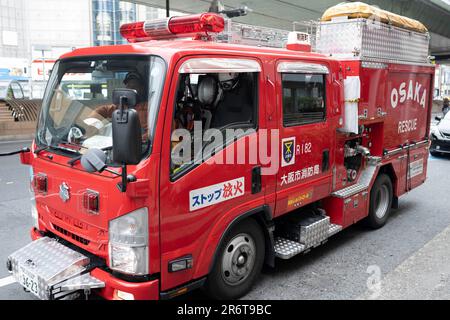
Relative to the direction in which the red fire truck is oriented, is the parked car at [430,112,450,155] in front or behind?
behind

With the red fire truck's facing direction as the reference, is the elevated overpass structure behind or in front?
behind

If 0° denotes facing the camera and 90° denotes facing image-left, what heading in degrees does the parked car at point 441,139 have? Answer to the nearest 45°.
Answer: approximately 45°
